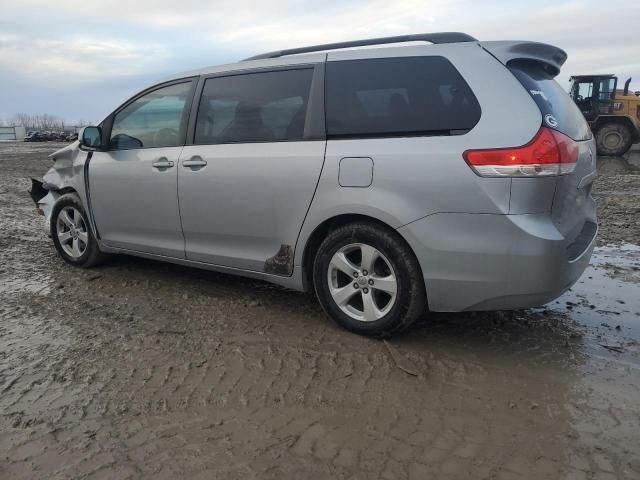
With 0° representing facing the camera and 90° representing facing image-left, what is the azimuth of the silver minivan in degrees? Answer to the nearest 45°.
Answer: approximately 135°
